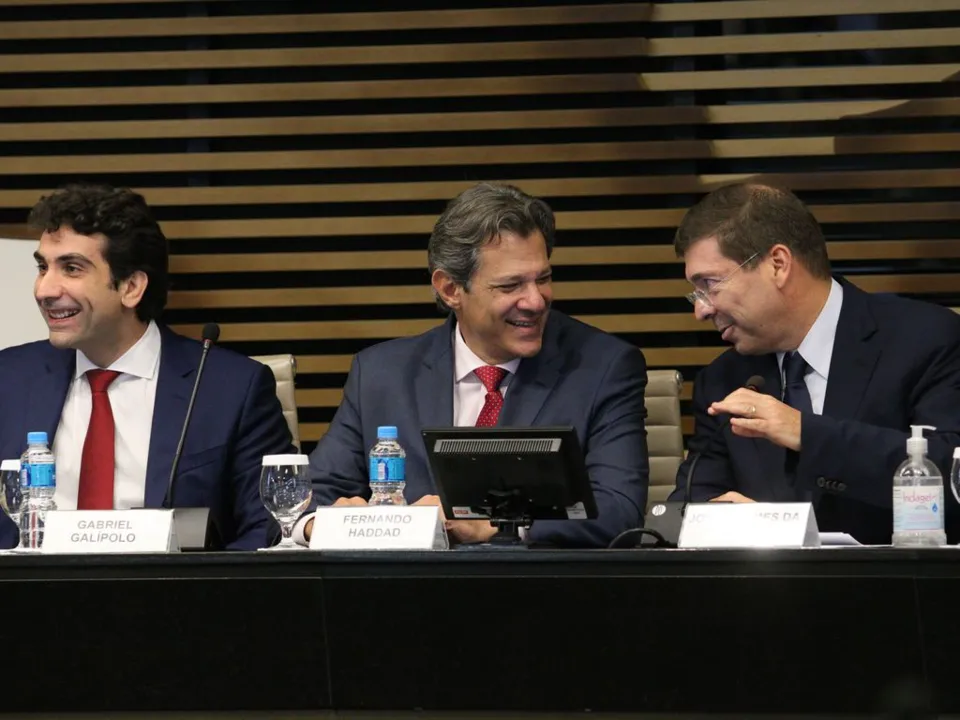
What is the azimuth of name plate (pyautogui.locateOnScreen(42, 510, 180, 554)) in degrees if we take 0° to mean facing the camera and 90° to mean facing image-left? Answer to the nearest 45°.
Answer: approximately 0°

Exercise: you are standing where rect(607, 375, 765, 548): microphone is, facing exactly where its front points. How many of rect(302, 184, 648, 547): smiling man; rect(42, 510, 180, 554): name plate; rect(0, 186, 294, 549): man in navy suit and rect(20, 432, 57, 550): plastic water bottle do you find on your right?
0

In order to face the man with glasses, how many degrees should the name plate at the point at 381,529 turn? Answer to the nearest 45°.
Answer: approximately 135° to its left

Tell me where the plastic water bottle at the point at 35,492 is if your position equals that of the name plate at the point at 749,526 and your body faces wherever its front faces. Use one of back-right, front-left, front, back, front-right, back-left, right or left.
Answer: right

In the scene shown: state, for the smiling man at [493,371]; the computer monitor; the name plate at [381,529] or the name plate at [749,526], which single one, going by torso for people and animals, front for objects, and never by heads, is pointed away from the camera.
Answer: the computer monitor

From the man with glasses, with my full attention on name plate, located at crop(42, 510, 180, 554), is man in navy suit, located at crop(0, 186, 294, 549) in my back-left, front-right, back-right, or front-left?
front-right

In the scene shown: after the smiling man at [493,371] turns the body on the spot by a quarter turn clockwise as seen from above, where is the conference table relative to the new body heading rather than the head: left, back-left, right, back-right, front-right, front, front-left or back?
left

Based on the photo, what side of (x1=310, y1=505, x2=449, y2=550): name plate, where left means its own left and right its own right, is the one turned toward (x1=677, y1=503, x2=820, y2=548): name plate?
left

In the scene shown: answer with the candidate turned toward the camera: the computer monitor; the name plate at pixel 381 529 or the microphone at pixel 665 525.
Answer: the name plate

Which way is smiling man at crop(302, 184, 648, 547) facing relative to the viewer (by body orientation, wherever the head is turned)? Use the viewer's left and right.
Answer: facing the viewer

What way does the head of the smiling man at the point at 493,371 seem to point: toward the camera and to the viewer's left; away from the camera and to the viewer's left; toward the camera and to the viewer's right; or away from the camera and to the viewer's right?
toward the camera and to the viewer's right

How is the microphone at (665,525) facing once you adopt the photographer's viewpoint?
facing away from the viewer and to the right of the viewer

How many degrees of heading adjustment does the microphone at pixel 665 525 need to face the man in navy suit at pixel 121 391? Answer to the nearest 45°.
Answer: approximately 90° to its left

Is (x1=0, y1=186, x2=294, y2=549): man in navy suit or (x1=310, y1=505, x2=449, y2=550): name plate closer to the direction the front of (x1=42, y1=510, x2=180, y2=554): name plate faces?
the name plate

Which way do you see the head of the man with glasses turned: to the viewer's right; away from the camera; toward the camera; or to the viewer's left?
to the viewer's left

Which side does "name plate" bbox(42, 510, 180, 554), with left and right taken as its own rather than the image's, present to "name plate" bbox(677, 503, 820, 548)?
left

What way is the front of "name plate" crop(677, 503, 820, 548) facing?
toward the camera

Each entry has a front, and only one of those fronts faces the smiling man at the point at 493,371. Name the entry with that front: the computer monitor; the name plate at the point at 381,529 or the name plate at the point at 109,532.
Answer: the computer monitor

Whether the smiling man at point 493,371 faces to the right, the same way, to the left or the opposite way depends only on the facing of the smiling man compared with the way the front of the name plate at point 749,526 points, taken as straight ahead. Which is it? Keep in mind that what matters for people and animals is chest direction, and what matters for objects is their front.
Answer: the same way

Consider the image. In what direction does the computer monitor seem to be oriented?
away from the camera

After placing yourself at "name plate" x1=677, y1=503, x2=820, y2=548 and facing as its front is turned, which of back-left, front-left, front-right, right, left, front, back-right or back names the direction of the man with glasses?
back

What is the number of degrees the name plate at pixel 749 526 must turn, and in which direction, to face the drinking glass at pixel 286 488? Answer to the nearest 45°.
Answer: approximately 90° to its right
